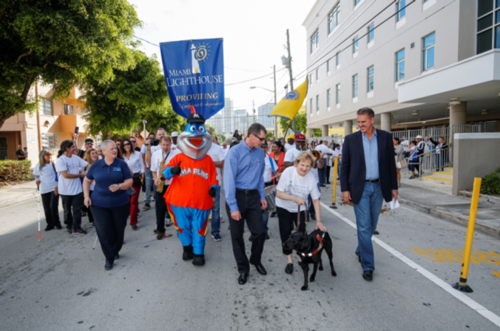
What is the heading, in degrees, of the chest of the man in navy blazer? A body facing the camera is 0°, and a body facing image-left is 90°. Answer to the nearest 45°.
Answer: approximately 0°

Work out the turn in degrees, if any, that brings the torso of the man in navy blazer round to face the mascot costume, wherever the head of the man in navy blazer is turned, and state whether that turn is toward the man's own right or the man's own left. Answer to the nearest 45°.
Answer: approximately 90° to the man's own right

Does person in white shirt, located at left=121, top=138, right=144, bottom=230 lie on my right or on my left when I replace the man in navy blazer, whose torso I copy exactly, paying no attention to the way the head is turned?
on my right

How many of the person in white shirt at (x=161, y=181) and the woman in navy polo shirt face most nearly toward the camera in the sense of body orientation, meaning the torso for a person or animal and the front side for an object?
2

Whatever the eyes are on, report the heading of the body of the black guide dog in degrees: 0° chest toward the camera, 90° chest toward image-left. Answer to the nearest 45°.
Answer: approximately 45°

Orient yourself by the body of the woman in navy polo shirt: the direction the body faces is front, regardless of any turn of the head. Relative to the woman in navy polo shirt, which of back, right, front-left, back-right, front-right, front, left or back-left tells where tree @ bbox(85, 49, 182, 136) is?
back

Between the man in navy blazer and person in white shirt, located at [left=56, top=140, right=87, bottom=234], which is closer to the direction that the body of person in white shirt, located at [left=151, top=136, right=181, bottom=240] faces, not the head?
the man in navy blazer
